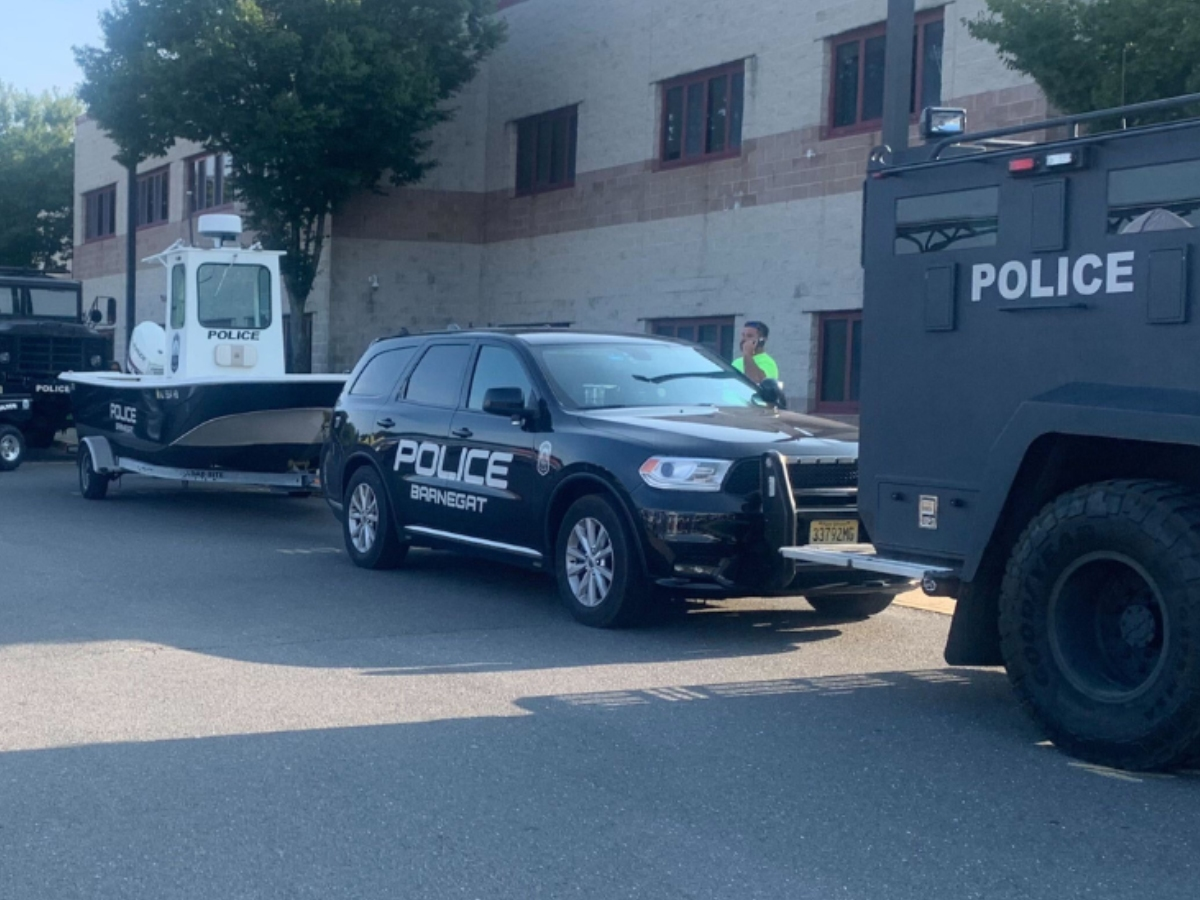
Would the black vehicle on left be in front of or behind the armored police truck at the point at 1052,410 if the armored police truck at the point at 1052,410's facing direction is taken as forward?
behind

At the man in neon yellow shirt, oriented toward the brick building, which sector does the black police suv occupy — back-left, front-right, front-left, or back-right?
back-left

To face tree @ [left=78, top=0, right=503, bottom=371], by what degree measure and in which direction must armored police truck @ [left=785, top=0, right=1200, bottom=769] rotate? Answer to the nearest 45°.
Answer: approximately 135° to its left

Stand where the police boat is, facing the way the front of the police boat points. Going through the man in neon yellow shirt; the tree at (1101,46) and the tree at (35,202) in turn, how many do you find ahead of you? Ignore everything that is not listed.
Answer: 2

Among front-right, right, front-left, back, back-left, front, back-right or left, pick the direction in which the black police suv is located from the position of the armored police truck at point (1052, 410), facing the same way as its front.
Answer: back-left

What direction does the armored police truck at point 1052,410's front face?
to the viewer's right

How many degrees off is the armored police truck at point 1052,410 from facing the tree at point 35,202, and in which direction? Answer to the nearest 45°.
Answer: approximately 135° to its left

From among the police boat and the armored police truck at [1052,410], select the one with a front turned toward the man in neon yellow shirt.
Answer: the police boat

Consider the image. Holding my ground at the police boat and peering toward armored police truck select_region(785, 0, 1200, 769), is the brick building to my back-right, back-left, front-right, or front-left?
back-left

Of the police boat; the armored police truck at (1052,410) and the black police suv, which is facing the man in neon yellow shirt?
the police boat

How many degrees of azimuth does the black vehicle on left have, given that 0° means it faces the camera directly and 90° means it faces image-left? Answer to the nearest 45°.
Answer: approximately 315°
